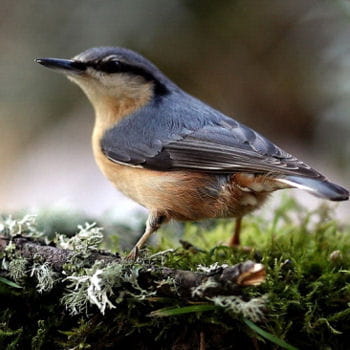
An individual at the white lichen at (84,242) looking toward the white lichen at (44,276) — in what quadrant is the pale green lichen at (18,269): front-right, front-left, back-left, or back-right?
front-right

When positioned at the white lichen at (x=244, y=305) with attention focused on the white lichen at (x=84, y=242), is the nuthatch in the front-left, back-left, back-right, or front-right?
front-right

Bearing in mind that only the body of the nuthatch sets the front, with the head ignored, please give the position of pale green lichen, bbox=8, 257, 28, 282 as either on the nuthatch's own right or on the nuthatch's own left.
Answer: on the nuthatch's own left

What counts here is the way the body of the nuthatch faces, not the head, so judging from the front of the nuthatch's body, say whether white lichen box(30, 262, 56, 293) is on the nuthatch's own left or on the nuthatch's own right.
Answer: on the nuthatch's own left

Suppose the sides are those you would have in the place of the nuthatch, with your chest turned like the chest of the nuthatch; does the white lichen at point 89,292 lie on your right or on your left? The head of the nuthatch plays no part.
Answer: on your left

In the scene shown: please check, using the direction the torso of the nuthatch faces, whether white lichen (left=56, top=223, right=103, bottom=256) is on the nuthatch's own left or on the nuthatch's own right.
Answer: on the nuthatch's own left

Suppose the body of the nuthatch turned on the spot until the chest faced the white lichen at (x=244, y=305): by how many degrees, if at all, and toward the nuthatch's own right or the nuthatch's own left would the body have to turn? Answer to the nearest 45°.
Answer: approximately 90° to the nuthatch's own left

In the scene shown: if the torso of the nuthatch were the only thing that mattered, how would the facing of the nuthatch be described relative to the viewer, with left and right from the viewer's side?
facing to the left of the viewer
